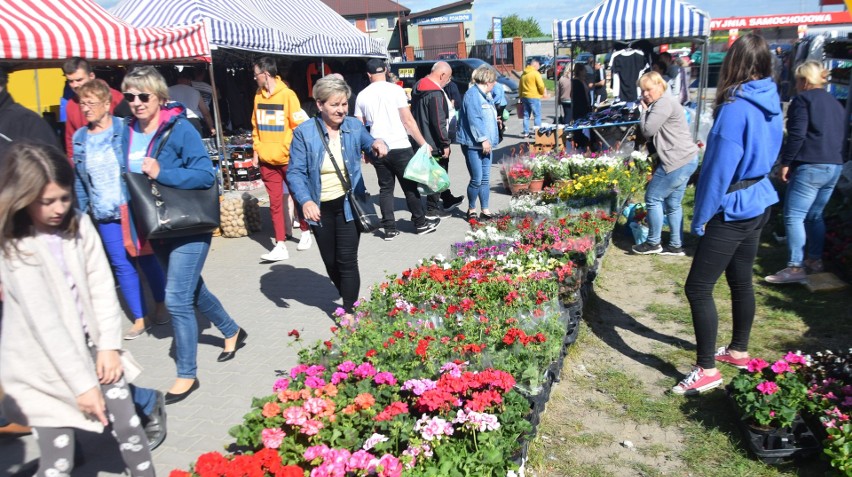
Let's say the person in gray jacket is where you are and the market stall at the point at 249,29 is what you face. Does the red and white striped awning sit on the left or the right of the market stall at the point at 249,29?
left

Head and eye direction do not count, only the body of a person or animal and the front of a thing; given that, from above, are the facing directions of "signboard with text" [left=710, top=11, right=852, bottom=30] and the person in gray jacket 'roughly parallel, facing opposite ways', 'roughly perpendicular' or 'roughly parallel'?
roughly perpendicular

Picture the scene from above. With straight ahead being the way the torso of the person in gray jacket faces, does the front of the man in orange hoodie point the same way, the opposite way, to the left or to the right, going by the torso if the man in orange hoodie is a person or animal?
to the left

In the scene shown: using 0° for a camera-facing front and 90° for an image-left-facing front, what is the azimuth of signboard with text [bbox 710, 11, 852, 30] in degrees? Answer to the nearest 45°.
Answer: approximately 0°

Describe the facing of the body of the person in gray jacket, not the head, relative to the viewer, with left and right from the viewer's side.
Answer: facing to the left of the viewer

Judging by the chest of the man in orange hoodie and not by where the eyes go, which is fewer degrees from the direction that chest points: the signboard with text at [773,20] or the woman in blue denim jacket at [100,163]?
the woman in blue denim jacket

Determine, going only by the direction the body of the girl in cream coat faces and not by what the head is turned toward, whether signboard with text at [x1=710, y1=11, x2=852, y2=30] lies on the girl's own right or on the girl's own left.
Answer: on the girl's own left

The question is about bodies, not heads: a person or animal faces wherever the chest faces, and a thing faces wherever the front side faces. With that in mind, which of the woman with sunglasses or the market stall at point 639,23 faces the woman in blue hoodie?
the market stall
